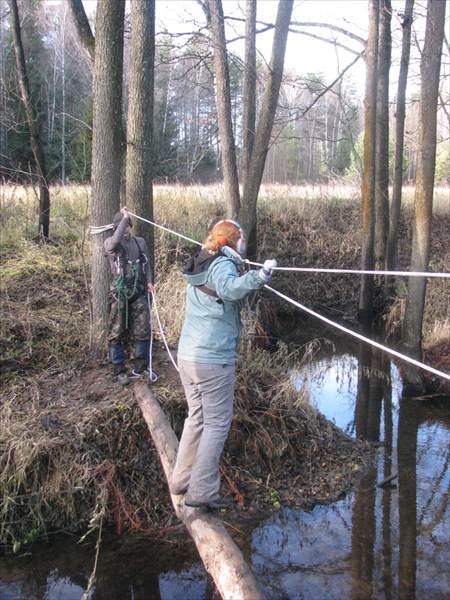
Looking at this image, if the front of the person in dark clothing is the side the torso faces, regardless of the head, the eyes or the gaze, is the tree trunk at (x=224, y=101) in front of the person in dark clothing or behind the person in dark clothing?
behind

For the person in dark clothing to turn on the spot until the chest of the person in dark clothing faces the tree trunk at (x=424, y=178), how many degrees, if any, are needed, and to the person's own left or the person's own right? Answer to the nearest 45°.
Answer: approximately 135° to the person's own left

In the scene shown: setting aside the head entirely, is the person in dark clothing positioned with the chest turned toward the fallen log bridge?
yes

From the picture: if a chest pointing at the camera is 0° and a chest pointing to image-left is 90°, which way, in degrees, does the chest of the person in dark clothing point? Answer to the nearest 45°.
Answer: approximately 0°

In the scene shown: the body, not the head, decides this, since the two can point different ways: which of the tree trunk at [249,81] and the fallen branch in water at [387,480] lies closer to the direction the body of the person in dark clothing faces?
the fallen branch in water

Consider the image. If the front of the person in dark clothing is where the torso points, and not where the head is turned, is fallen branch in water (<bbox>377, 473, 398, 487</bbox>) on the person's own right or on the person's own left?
on the person's own left

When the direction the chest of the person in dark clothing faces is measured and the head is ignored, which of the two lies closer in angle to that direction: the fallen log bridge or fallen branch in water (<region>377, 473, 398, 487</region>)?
the fallen log bridge

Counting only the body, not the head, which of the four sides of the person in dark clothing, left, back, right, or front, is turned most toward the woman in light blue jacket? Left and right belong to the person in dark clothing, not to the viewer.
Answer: front

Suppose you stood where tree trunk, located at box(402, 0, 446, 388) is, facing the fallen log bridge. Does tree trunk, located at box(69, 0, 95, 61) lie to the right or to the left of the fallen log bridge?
right
